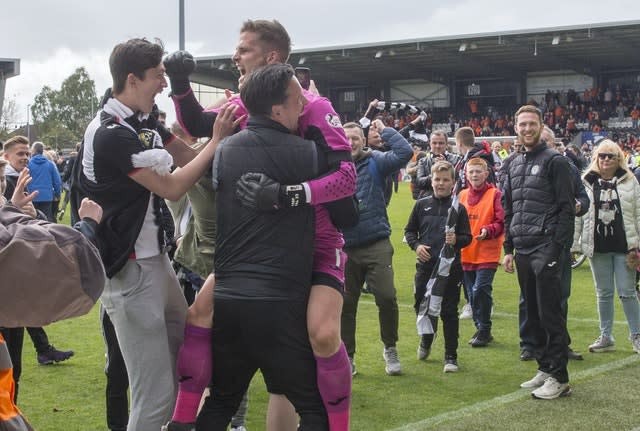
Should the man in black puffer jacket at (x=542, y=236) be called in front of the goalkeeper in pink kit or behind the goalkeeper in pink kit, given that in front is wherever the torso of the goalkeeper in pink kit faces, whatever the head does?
behind

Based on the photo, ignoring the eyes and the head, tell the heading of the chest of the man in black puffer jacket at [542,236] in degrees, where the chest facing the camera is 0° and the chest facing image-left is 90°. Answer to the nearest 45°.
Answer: approximately 45°

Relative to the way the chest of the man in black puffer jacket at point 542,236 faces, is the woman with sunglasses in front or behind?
behind

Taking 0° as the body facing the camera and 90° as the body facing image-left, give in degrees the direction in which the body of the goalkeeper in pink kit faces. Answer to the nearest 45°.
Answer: approximately 45°

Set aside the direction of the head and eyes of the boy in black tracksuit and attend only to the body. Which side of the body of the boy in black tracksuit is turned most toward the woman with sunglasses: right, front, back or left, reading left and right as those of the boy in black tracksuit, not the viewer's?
left

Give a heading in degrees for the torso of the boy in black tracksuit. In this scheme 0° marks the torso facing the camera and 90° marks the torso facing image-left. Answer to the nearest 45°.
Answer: approximately 0°
